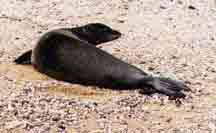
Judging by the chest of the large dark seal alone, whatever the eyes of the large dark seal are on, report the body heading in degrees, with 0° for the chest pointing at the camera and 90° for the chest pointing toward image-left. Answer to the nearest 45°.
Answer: approximately 135°
